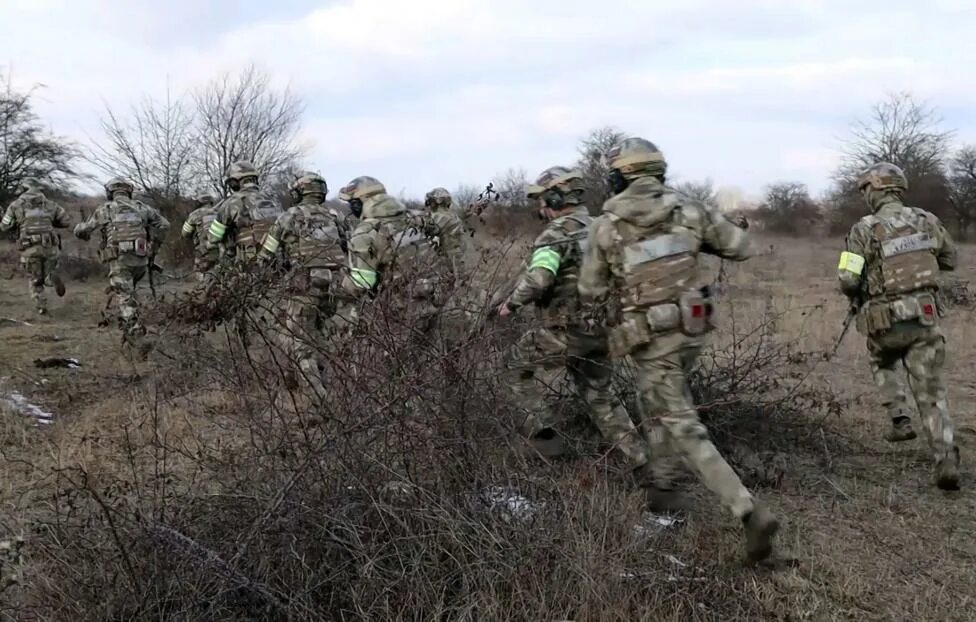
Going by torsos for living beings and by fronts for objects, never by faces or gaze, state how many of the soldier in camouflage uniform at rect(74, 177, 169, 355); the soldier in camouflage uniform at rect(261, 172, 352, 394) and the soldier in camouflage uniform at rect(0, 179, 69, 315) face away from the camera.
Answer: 3

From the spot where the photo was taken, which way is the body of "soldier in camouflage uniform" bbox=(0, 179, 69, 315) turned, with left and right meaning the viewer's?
facing away from the viewer

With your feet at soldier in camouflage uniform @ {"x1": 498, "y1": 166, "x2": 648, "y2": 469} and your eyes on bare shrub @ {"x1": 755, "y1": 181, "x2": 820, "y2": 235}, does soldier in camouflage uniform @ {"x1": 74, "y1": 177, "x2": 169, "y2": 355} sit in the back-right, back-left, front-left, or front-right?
front-left

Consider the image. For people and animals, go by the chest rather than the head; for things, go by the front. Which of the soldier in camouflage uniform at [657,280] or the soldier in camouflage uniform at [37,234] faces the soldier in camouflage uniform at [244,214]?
the soldier in camouflage uniform at [657,280]

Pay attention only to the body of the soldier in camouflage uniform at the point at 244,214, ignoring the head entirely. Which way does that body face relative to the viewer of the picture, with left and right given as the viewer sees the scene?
facing away from the viewer and to the left of the viewer

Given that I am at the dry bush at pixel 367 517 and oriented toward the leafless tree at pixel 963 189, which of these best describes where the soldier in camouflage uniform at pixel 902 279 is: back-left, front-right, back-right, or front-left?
front-right

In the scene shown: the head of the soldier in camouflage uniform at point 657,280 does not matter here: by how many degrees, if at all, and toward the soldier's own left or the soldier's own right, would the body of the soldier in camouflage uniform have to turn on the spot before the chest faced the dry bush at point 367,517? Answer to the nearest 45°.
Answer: approximately 90° to the soldier's own left

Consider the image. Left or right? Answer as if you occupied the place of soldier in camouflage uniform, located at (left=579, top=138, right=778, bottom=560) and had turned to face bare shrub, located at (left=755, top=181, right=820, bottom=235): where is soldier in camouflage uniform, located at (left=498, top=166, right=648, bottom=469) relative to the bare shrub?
left

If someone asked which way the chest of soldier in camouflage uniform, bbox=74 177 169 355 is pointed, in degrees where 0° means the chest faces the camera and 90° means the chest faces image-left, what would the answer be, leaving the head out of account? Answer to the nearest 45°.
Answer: approximately 180°

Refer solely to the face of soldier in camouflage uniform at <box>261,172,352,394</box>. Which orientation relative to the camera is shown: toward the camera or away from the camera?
away from the camera

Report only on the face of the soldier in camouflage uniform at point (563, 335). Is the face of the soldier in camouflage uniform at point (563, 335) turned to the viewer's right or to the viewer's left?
to the viewer's left

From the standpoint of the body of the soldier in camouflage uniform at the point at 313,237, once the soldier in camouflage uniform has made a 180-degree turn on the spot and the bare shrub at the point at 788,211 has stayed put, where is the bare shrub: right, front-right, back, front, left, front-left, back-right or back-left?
back-left

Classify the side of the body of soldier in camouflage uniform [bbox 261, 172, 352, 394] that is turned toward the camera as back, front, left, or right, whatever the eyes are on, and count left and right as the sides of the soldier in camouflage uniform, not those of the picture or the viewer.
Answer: back

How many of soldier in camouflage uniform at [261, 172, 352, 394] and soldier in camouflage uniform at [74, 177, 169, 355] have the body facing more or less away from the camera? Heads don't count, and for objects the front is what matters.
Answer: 2

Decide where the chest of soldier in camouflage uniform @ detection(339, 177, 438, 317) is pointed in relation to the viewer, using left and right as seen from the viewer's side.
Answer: facing away from the viewer and to the left of the viewer

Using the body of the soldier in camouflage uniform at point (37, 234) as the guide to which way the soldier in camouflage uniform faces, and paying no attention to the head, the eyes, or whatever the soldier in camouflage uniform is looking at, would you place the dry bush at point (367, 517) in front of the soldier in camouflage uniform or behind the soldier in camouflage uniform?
behind

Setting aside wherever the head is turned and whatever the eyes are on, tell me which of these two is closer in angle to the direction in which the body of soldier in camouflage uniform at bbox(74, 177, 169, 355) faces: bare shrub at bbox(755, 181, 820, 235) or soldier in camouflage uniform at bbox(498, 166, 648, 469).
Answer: the bare shrub

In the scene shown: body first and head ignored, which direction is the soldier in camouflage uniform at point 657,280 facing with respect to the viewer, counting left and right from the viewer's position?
facing away from the viewer and to the left of the viewer
